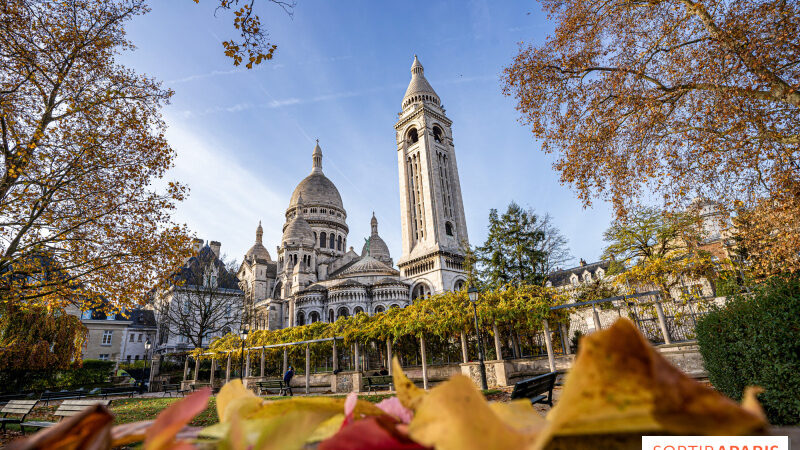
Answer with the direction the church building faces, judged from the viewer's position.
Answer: facing away from the viewer and to the left of the viewer

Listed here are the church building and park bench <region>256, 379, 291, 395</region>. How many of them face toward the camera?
1

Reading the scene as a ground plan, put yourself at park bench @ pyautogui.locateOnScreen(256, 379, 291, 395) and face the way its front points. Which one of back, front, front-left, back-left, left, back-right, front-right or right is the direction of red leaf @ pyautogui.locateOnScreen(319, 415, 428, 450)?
front

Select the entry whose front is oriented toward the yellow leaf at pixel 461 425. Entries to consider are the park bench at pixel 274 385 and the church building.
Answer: the park bench

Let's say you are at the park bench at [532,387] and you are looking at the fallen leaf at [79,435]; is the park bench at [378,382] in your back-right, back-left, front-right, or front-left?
back-right

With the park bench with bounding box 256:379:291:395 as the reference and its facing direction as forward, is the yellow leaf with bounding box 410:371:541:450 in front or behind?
in front

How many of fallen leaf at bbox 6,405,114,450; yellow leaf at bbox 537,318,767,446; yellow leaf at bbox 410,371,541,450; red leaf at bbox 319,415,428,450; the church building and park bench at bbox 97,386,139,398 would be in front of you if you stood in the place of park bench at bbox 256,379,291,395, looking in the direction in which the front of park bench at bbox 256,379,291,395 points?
4

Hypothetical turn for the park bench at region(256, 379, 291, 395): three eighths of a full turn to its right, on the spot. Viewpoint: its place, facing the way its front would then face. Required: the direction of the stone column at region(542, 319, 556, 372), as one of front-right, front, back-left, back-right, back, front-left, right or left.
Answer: back

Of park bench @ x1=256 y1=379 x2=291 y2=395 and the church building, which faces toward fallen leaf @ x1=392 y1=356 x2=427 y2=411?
the park bench

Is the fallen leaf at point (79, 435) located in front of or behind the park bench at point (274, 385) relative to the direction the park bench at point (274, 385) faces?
in front

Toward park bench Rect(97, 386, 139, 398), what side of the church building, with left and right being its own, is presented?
left

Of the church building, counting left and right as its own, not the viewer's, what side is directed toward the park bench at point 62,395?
left

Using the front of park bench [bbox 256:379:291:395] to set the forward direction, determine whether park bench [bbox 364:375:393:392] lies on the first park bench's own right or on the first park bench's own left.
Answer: on the first park bench's own left

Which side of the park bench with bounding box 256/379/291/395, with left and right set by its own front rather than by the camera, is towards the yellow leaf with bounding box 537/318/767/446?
front

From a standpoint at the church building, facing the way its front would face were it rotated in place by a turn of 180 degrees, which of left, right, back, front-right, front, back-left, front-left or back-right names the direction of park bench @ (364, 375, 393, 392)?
front-right

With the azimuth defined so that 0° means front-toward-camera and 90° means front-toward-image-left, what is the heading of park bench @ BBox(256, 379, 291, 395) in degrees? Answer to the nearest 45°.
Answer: approximately 0°

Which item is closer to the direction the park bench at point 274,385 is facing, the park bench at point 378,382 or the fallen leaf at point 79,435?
the fallen leaf

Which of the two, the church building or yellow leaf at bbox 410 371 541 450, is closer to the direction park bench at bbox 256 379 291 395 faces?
the yellow leaf
